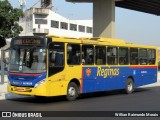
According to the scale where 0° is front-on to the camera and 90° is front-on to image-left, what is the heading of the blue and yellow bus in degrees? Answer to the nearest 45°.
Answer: approximately 45°

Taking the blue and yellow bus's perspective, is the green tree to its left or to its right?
on its right

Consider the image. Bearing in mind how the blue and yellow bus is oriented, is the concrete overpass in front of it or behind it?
behind
